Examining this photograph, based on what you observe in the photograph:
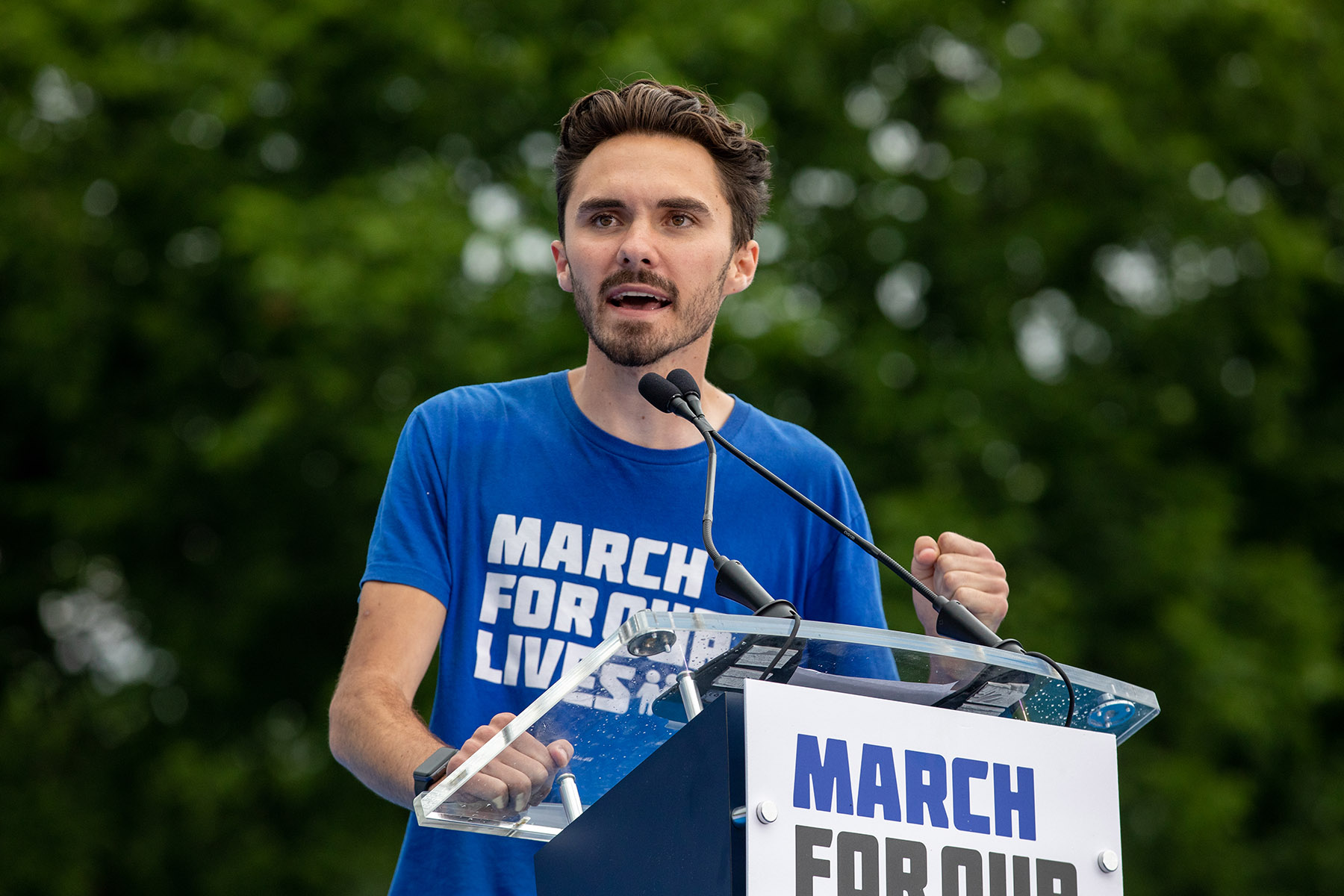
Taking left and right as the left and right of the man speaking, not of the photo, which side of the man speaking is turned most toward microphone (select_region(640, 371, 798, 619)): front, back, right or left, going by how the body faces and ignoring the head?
front

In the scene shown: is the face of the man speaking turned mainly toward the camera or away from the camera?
toward the camera

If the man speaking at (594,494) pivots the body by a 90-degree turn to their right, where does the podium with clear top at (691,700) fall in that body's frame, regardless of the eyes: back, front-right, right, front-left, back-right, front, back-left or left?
left

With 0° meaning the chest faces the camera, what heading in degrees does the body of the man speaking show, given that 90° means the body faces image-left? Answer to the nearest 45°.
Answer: approximately 0°

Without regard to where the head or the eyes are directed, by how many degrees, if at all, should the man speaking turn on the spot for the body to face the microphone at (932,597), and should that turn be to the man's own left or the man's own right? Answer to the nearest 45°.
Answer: approximately 45° to the man's own left
